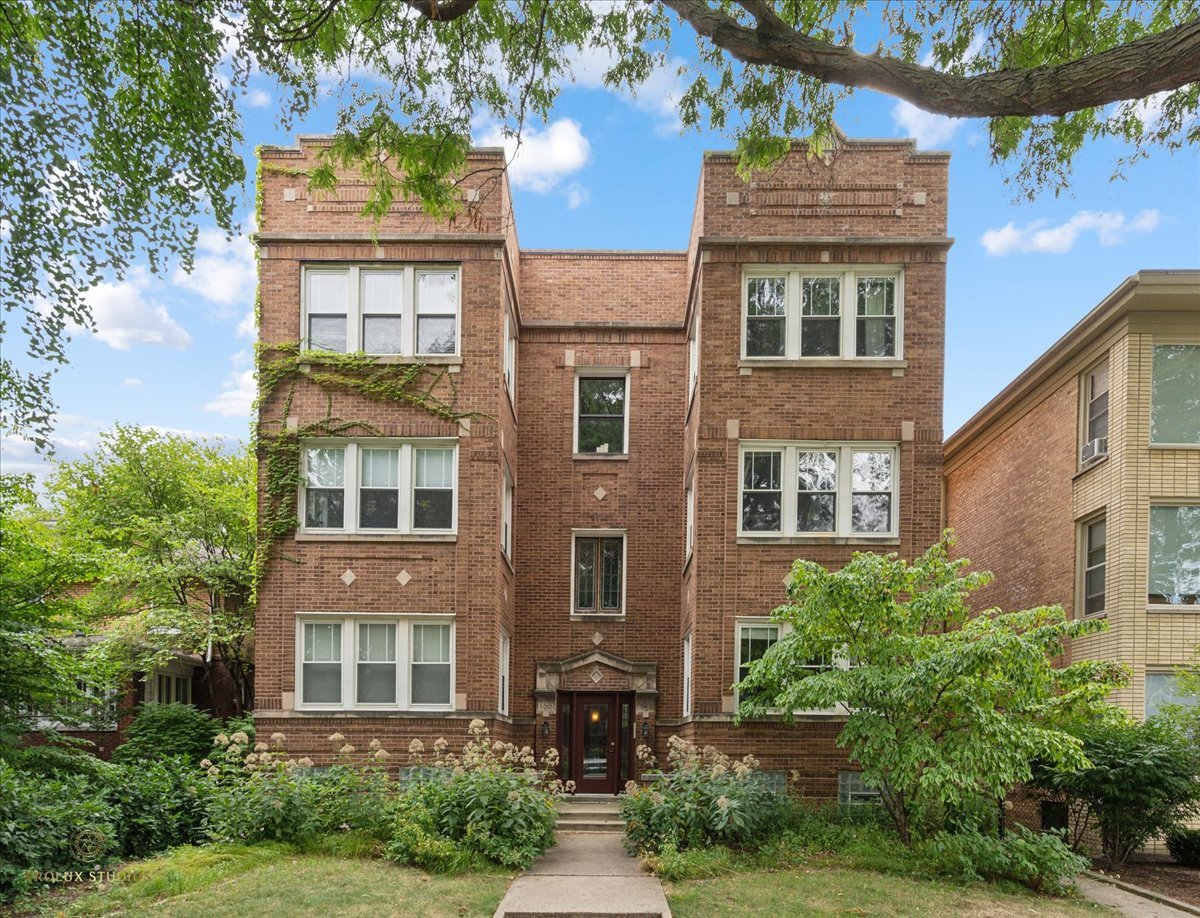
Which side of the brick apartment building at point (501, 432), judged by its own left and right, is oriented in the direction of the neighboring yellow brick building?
left

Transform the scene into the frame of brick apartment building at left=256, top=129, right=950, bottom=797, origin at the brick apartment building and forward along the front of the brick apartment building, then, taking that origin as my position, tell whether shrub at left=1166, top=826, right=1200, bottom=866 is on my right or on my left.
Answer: on my left

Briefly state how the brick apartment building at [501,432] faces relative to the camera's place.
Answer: facing the viewer
